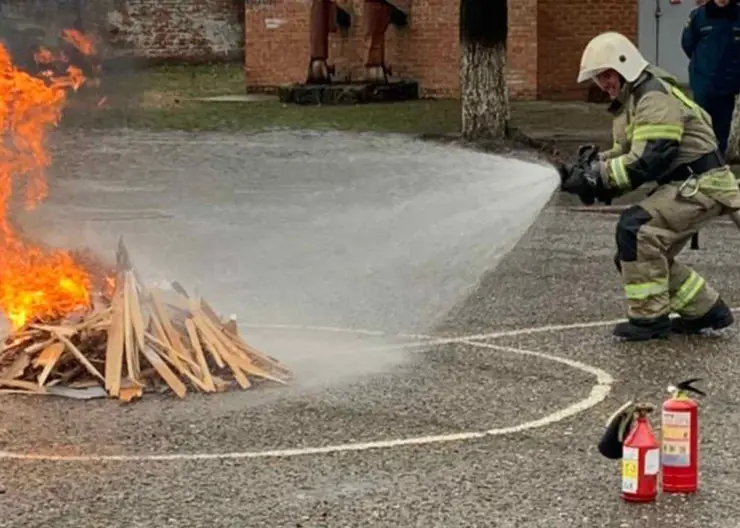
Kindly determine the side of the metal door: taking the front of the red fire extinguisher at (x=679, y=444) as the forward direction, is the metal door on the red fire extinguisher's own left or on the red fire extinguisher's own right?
on the red fire extinguisher's own right

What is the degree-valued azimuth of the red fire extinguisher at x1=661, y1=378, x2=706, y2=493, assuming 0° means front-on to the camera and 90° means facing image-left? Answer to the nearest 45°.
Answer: approximately 45°

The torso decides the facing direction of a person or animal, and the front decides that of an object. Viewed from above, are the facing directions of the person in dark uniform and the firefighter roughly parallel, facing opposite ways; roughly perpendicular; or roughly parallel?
roughly perpendicular

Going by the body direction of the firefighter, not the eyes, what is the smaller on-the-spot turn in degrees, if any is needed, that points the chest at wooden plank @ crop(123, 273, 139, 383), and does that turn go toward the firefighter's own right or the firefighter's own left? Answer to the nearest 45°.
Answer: approximately 45° to the firefighter's own left

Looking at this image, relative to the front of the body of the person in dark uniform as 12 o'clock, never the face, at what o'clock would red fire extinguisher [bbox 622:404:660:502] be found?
The red fire extinguisher is roughly at 12 o'clock from the person in dark uniform.

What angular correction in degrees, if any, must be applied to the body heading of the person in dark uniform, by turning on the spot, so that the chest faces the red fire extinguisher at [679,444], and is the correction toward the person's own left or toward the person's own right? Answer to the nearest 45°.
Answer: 0° — they already face it

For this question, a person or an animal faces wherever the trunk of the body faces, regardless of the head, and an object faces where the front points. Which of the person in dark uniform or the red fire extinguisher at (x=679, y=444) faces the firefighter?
the person in dark uniform

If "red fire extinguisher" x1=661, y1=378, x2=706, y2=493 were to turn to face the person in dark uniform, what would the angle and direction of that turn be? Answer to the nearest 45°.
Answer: approximately 135° to its right

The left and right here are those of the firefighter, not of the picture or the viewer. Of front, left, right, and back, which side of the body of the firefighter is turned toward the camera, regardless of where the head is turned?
left

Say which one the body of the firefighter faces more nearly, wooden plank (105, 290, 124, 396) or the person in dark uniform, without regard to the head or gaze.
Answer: the wooden plank

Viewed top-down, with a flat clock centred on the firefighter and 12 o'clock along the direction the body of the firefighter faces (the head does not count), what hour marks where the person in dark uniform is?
The person in dark uniform is roughly at 3 o'clock from the firefighter.

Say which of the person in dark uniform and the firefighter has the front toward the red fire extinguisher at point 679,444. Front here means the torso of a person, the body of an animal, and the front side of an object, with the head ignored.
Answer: the person in dark uniform

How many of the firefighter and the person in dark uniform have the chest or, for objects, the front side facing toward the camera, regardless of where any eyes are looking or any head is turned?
1

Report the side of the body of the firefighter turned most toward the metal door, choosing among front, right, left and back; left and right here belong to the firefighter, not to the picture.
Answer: right
